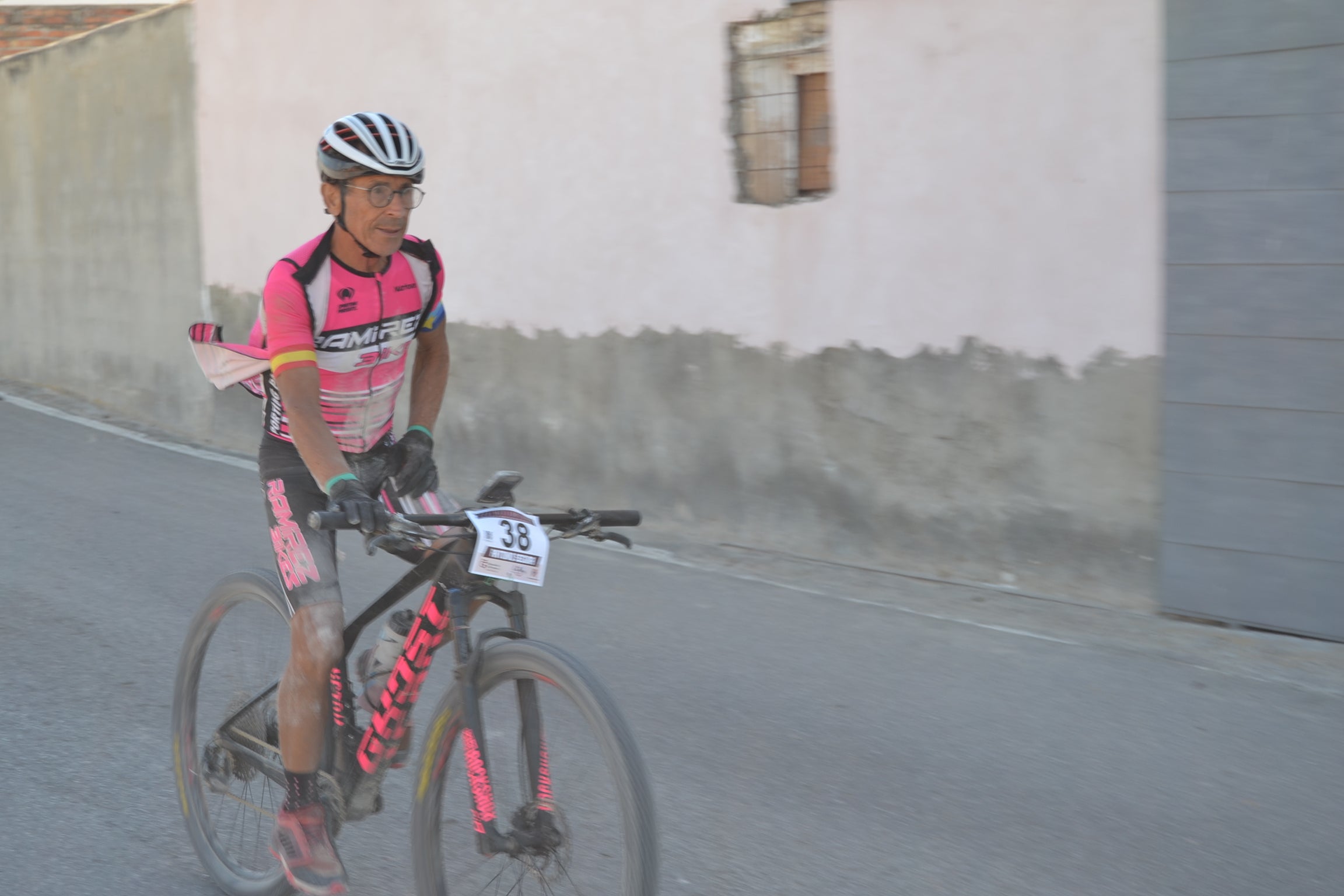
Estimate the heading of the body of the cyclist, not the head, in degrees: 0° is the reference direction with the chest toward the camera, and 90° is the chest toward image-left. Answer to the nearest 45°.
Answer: approximately 315°

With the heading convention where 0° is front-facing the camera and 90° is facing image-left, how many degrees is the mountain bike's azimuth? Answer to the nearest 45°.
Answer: approximately 315°

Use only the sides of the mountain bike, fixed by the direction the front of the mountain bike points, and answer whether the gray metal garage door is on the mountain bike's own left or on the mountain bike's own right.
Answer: on the mountain bike's own left

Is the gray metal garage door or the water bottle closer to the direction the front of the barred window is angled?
the water bottle

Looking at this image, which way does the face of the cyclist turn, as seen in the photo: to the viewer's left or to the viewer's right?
to the viewer's right

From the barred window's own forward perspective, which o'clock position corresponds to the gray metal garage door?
The gray metal garage door is roughly at 9 o'clock from the barred window.

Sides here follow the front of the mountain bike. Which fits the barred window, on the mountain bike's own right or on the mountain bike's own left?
on the mountain bike's own left
